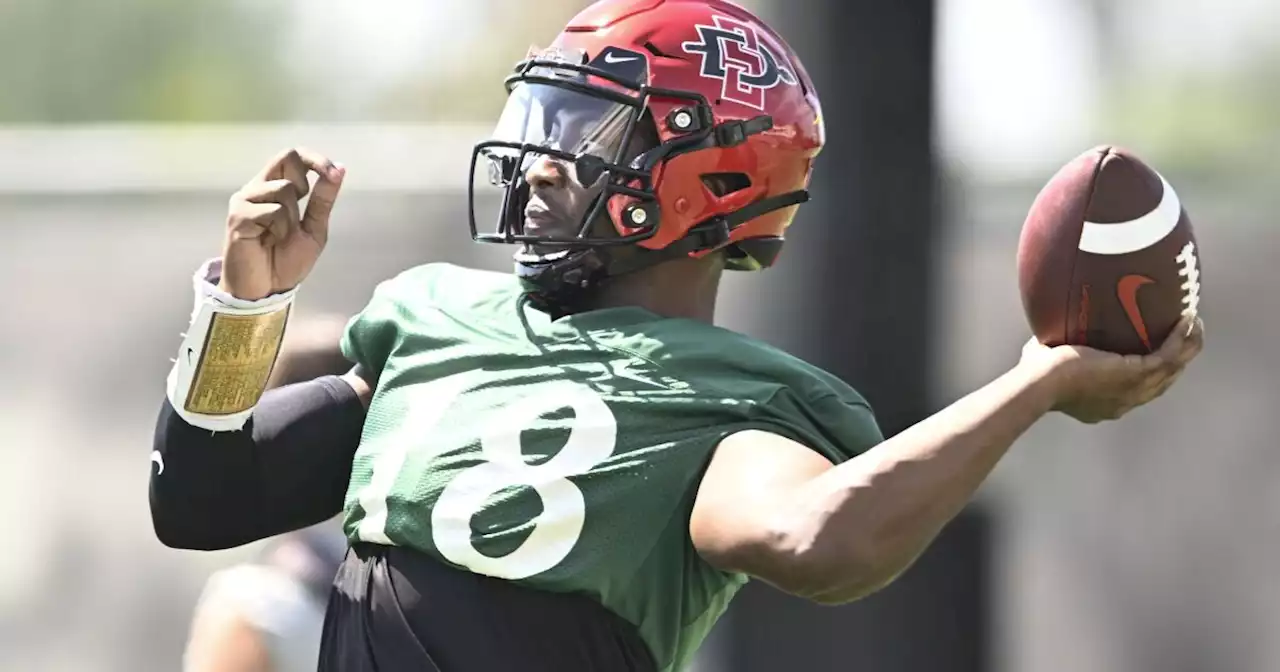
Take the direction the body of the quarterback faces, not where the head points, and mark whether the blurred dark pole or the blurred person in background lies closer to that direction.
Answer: the blurred person in background

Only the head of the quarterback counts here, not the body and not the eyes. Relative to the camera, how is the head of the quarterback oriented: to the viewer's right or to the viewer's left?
to the viewer's left
